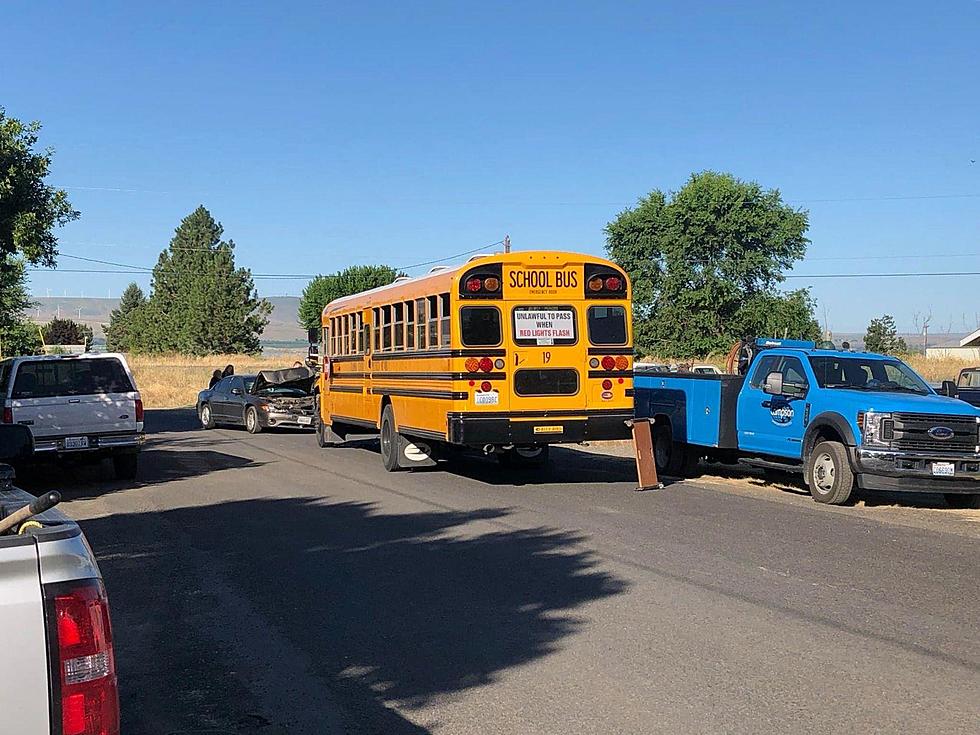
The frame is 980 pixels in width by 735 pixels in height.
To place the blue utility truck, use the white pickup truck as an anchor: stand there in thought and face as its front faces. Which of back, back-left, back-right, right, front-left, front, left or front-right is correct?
front-right

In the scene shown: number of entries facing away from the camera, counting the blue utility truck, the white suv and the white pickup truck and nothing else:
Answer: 2

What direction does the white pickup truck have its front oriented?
away from the camera

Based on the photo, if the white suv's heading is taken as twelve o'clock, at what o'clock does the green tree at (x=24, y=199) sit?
The green tree is roughly at 12 o'clock from the white suv.

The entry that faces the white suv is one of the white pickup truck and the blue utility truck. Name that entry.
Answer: the white pickup truck

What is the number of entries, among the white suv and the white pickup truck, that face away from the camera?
2

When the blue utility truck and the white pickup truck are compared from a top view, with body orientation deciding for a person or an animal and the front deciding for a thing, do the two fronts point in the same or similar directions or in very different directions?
very different directions

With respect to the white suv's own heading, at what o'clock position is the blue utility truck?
The blue utility truck is roughly at 4 o'clock from the white suv.

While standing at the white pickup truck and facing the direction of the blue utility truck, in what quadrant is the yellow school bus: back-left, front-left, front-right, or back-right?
front-left

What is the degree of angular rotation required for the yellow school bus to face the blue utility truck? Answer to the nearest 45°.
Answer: approximately 135° to its right

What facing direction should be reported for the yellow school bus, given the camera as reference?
facing away from the viewer and to the left of the viewer

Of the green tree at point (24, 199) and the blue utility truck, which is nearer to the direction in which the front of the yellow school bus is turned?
the green tree

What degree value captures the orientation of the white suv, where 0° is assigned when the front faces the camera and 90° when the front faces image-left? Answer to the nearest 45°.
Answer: approximately 180°

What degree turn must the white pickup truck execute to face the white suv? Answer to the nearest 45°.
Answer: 0° — it already faces it

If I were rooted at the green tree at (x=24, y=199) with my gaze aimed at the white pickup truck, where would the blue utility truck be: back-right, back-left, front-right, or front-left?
front-left

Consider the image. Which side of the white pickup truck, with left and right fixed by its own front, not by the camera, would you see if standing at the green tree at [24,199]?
front
